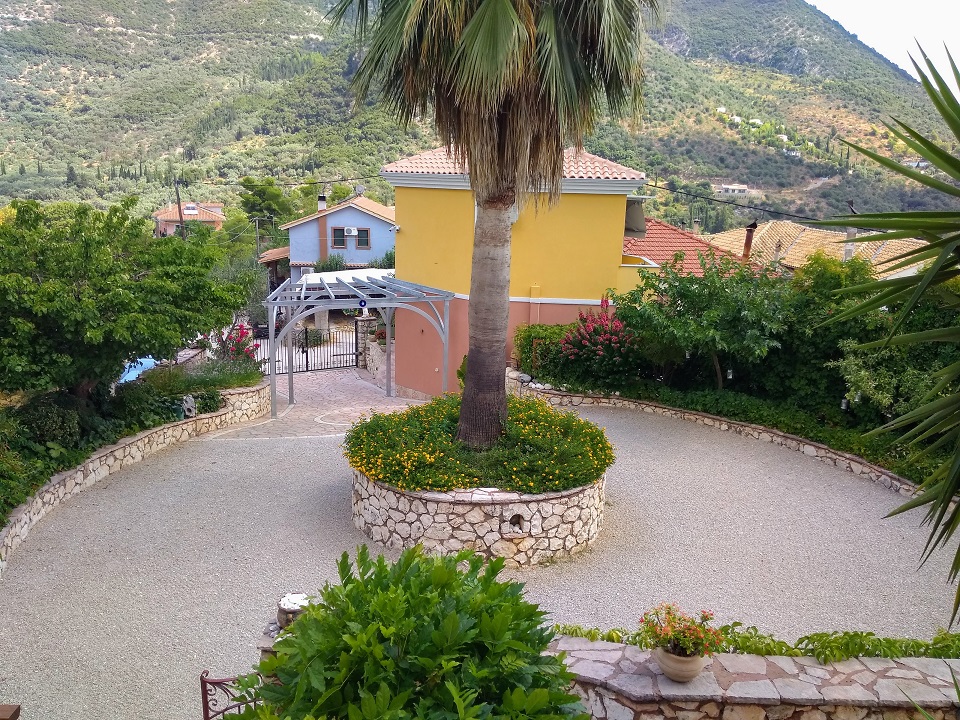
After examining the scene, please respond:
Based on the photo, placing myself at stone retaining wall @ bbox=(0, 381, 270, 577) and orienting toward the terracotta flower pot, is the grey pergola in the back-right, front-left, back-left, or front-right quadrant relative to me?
back-left

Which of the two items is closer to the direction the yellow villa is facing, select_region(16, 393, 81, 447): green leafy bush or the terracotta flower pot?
the terracotta flower pot

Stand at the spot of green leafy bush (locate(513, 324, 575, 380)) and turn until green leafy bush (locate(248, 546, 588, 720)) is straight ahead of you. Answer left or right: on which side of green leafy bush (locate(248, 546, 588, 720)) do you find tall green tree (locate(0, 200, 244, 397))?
right

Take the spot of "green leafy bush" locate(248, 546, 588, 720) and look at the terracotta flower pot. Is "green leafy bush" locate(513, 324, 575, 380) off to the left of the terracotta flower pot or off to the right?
left
